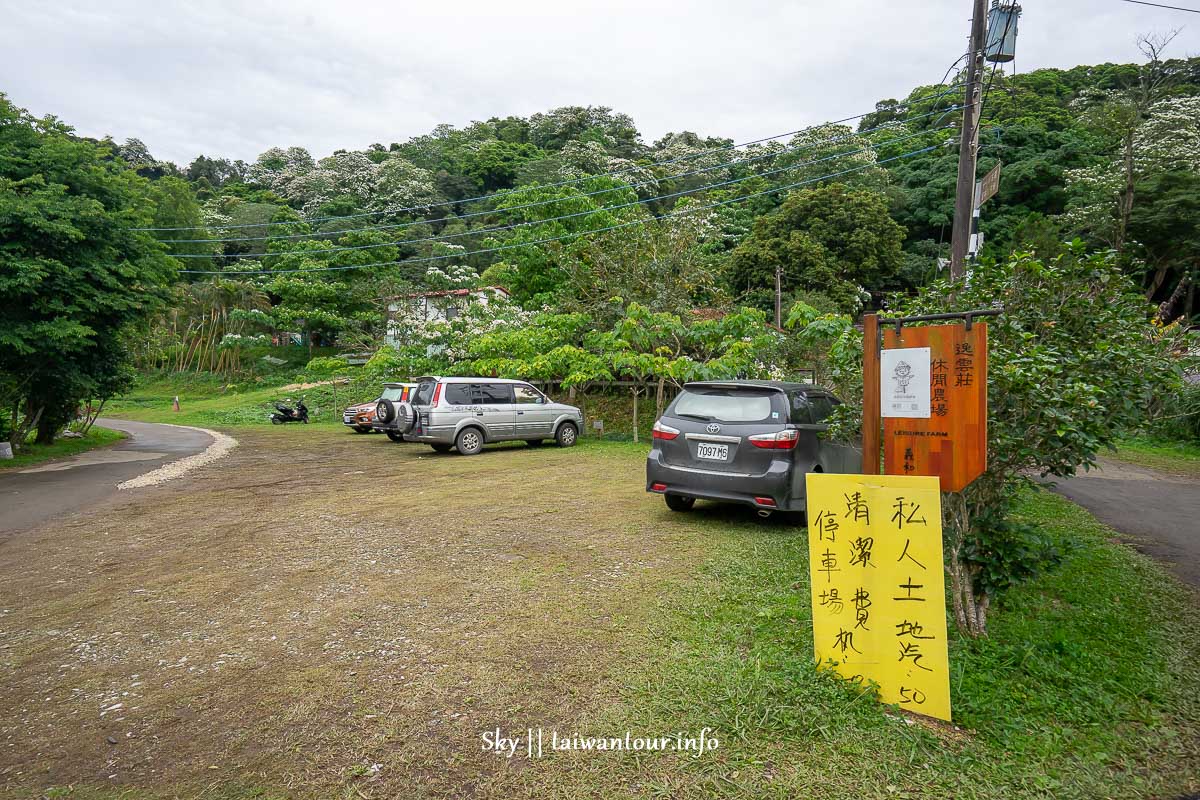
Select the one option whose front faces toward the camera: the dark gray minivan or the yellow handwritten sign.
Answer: the yellow handwritten sign

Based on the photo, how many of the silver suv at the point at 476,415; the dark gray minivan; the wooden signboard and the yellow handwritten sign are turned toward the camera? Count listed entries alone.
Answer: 2

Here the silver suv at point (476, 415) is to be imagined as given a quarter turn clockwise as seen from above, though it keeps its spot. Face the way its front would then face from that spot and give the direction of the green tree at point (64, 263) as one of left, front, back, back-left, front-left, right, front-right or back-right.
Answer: back-right

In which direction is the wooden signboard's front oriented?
toward the camera

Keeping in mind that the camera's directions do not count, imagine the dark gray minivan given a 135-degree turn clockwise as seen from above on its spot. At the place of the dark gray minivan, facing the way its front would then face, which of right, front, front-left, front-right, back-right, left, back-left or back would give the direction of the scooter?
back-right

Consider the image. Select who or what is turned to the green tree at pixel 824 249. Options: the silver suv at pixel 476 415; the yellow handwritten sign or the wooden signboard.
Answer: the silver suv

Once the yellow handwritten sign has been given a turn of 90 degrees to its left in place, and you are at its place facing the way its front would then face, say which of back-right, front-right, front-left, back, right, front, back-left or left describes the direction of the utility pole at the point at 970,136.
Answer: left

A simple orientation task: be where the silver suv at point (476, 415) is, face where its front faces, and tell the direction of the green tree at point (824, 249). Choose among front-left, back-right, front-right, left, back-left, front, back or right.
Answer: front

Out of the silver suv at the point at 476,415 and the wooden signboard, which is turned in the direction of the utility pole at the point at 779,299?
the silver suv

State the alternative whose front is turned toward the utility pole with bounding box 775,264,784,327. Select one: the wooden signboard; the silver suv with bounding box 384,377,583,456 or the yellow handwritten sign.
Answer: the silver suv

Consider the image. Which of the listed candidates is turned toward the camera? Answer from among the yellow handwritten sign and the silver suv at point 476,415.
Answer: the yellow handwritten sign

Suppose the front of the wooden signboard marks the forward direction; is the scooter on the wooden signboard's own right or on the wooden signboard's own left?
on the wooden signboard's own right

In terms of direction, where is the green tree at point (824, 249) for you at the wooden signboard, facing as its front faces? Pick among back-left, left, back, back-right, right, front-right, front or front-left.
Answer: back

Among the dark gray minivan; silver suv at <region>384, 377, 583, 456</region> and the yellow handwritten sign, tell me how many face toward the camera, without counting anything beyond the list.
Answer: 1

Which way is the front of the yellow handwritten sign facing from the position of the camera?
facing the viewer
